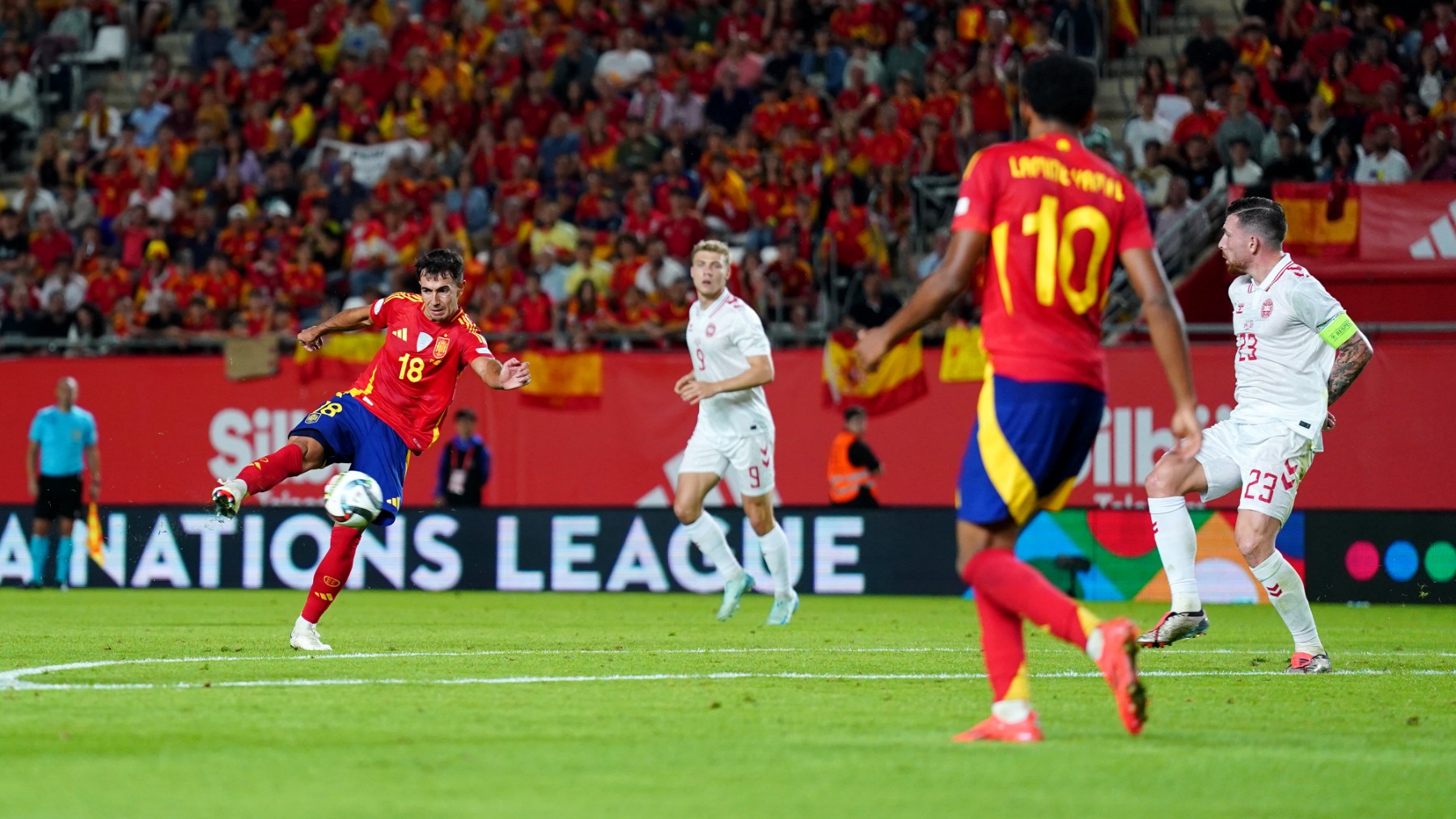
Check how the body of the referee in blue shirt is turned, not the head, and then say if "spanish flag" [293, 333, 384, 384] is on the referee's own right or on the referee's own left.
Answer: on the referee's own left

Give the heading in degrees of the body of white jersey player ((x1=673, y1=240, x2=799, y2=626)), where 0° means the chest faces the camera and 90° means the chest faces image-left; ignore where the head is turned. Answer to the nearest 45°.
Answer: approximately 45°

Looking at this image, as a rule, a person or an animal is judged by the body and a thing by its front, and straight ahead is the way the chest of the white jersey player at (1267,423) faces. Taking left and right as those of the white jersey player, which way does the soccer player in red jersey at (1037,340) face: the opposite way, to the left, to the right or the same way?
to the right

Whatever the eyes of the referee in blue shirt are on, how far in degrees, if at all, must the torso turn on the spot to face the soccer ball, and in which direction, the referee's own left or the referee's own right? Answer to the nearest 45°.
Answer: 0° — they already face it

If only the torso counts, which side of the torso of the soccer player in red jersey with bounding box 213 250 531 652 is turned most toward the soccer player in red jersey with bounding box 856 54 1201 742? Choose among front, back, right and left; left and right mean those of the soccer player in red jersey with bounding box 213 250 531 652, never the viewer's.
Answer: front

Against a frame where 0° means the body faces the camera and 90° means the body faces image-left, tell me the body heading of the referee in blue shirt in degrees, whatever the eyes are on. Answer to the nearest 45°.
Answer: approximately 0°

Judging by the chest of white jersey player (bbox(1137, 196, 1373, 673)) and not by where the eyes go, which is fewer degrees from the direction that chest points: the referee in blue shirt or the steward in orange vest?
the referee in blue shirt

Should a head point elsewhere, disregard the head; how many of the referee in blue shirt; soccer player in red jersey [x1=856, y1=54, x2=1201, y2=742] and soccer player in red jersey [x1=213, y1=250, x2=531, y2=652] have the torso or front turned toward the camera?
2

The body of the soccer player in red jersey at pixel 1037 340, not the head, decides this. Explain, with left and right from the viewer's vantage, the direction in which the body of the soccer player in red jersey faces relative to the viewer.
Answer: facing away from the viewer and to the left of the viewer

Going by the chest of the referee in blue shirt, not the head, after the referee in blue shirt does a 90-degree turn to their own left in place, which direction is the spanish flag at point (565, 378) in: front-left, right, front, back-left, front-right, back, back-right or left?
front

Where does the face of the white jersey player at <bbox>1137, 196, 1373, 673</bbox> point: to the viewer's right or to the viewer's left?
to the viewer's left

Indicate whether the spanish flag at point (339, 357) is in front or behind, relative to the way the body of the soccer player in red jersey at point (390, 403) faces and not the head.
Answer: behind

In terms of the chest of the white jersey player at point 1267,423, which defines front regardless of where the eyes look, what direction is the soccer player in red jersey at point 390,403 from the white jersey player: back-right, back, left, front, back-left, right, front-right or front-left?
front-right
